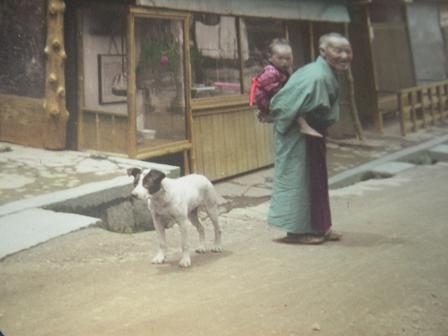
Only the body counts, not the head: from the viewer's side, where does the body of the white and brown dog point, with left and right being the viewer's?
facing the viewer and to the left of the viewer

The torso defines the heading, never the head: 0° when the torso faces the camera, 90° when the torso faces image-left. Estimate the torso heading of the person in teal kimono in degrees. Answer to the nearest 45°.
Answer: approximately 270°

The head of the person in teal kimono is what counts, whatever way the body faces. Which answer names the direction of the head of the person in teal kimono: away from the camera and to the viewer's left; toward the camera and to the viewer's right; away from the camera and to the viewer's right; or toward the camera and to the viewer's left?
toward the camera and to the viewer's right

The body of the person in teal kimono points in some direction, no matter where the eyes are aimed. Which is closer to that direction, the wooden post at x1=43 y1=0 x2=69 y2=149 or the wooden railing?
the wooden railing

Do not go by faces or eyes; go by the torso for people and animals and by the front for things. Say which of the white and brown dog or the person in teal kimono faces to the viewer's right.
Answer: the person in teal kimono

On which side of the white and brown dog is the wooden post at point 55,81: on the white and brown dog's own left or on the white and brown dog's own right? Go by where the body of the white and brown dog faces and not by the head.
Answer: on the white and brown dog's own right

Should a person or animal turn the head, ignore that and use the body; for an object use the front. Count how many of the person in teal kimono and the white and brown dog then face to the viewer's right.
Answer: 1
